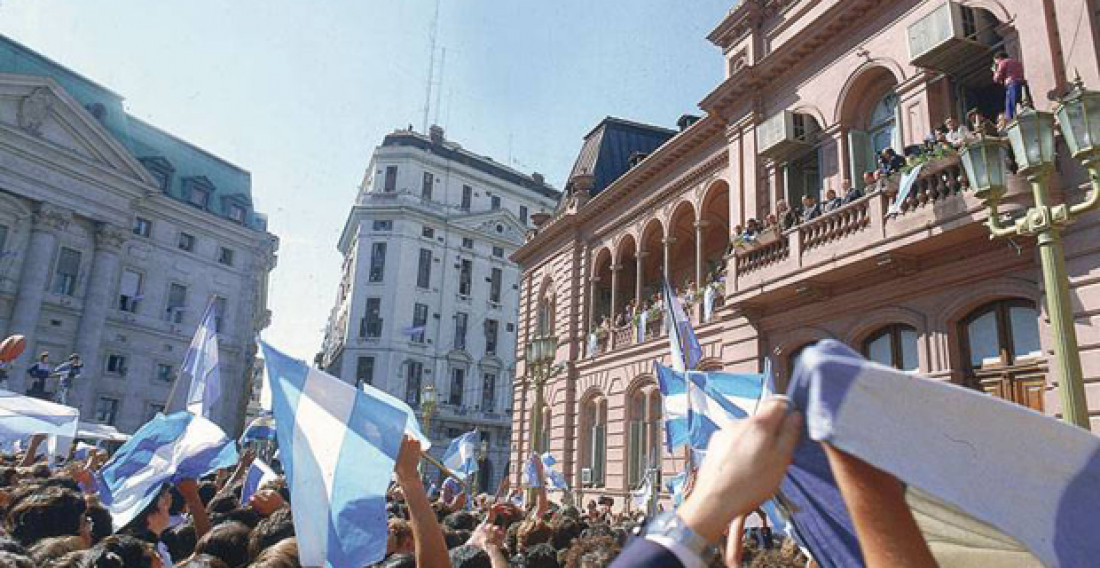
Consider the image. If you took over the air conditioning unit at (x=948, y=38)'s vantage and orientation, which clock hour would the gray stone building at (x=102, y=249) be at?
The gray stone building is roughly at 2 o'clock from the air conditioning unit.

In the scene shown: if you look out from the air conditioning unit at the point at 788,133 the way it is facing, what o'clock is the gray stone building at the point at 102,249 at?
The gray stone building is roughly at 2 o'clock from the air conditioning unit.

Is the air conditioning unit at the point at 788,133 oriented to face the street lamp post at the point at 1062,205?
no

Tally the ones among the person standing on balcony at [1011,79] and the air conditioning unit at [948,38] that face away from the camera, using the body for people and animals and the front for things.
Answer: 0

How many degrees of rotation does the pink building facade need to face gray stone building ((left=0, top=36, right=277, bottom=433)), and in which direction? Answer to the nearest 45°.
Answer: approximately 45° to its right

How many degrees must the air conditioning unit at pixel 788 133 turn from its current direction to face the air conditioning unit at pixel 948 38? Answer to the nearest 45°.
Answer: approximately 90° to its left

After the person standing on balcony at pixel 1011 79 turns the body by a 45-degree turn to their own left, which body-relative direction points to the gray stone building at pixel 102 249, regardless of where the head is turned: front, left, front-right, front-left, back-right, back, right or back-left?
right

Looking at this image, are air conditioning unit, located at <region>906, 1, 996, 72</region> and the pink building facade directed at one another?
no

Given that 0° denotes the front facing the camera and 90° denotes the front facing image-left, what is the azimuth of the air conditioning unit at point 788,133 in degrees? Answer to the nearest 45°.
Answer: approximately 45°

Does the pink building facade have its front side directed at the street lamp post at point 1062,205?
no

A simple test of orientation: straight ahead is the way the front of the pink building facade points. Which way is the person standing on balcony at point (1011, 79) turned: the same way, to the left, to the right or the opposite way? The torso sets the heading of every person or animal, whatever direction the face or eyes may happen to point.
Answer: the same way

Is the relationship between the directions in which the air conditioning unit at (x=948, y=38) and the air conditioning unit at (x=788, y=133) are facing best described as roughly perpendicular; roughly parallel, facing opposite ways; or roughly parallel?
roughly parallel

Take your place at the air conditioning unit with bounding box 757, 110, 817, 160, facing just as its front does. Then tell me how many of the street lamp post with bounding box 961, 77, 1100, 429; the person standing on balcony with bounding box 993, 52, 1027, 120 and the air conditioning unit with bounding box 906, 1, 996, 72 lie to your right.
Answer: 0

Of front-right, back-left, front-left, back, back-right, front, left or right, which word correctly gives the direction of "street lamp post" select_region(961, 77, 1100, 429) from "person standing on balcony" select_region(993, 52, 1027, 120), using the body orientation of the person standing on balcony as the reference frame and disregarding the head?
front-left

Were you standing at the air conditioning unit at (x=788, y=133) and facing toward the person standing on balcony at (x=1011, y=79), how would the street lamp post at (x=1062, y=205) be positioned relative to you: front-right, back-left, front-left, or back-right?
front-right

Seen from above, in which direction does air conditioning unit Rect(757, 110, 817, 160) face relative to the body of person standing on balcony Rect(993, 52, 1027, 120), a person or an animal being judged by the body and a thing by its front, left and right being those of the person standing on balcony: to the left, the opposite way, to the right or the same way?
the same way

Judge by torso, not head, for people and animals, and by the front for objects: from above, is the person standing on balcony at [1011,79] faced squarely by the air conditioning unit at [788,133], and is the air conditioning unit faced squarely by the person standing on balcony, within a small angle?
no
